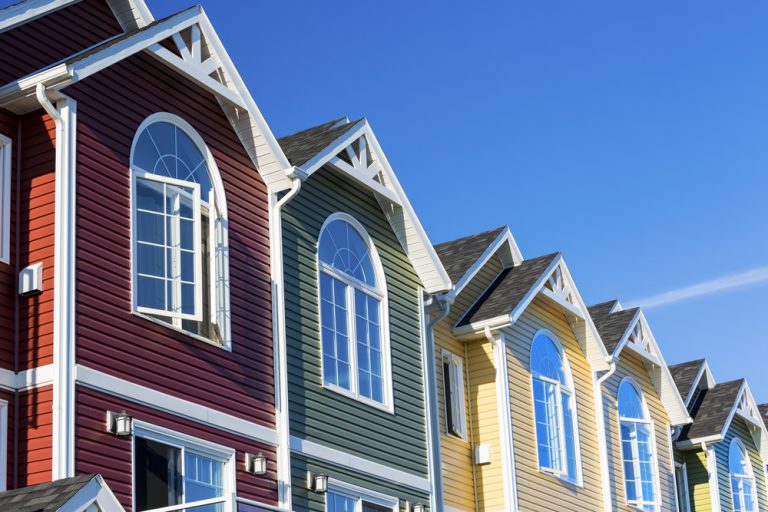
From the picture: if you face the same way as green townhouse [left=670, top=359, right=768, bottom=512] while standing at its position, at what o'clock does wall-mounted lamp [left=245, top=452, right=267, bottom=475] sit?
The wall-mounted lamp is roughly at 2 o'clock from the green townhouse.

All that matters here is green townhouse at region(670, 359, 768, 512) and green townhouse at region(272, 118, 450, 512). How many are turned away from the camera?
0

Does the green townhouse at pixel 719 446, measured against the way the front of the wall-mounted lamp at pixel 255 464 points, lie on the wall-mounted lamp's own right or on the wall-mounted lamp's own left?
on the wall-mounted lamp's own left

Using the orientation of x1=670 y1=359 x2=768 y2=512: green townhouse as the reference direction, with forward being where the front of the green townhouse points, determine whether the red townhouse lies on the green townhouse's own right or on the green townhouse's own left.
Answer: on the green townhouse's own right

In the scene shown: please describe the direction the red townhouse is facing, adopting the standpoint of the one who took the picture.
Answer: facing the viewer and to the right of the viewer

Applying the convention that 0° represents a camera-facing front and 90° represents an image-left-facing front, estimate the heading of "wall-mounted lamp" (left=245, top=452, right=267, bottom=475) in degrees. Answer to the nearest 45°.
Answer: approximately 315°

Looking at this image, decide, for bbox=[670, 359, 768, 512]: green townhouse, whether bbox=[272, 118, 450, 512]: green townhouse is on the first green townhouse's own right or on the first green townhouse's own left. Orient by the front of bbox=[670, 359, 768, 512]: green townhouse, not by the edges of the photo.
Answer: on the first green townhouse's own right

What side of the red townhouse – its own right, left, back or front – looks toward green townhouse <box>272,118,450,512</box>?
left

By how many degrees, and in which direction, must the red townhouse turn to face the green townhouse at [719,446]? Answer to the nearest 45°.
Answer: approximately 90° to its left

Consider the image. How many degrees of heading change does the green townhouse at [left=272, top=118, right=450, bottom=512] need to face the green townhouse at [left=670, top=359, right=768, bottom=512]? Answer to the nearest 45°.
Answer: approximately 90° to its left
